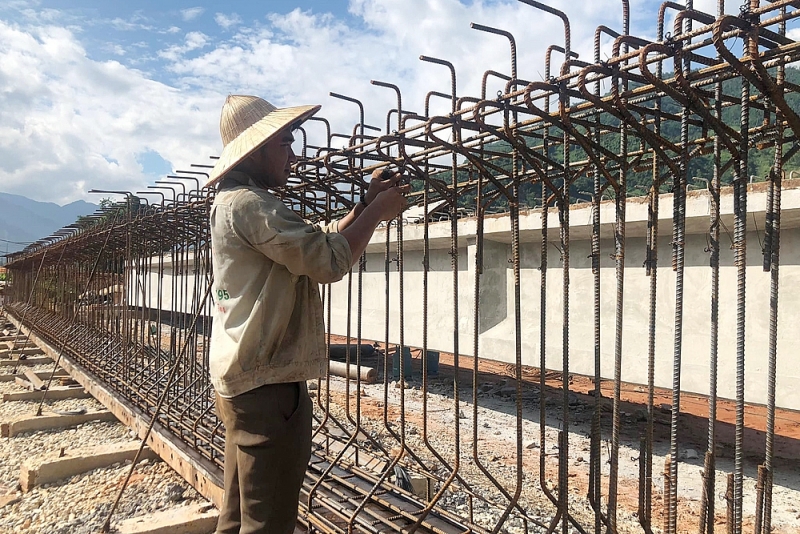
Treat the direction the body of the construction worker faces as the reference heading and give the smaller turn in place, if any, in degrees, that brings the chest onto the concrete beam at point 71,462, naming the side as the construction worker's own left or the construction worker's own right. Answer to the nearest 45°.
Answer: approximately 135° to the construction worker's own left

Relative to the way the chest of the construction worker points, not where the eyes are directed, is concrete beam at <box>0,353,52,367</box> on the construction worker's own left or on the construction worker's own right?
on the construction worker's own left

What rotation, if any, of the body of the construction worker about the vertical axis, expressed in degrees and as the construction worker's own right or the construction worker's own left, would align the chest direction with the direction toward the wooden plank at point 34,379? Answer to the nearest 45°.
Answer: approximately 135° to the construction worker's own left

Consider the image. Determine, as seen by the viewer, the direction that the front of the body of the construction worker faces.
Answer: to the viewer's right

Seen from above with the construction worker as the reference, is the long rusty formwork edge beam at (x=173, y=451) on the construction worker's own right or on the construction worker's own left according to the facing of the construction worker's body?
on the construction worker's own left

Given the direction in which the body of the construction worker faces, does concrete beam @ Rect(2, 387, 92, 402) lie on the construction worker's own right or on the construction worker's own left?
on the construction worker's own left

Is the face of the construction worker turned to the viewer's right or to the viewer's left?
to the viewer's right

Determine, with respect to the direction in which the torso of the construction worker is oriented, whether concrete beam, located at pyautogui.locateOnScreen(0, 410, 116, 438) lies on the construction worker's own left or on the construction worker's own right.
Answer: on the construction worker's own left
